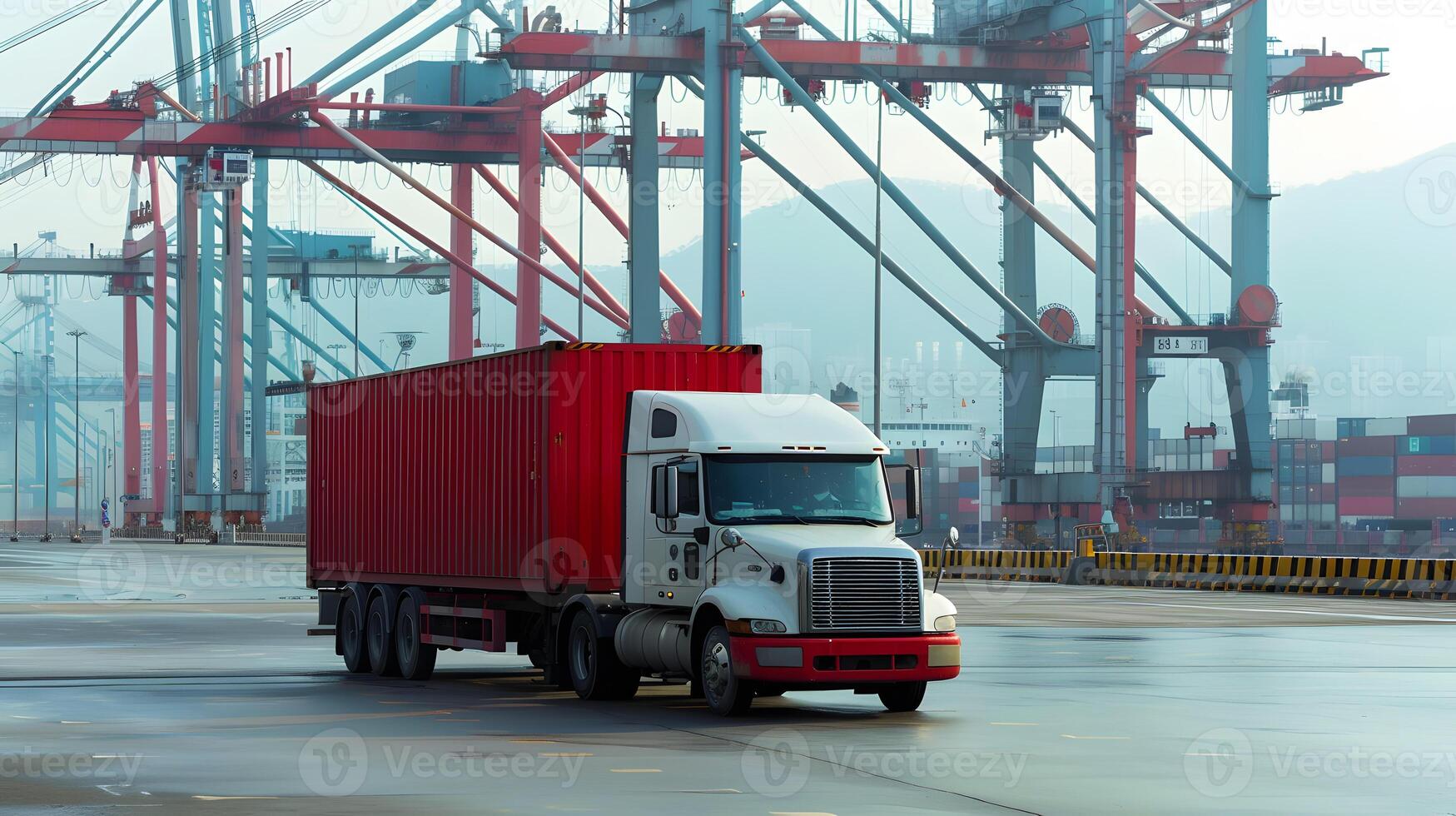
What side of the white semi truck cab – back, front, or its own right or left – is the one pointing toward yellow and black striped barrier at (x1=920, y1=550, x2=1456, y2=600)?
left

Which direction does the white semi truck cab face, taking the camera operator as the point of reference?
facing the viewer and to the right of the viewer
